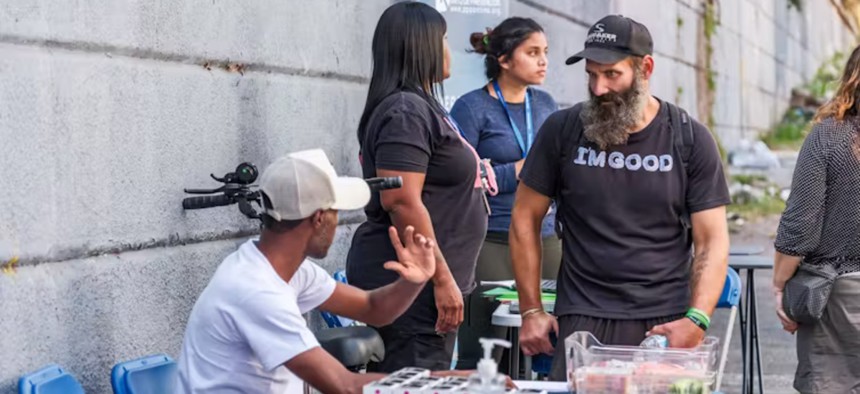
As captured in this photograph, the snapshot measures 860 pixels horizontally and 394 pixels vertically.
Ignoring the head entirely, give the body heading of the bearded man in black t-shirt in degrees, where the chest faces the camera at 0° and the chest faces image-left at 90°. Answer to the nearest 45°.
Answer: approximately 0°

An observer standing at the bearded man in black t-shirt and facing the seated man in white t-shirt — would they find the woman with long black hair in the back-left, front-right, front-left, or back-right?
front-right

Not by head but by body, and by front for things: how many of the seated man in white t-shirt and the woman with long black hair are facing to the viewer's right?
2

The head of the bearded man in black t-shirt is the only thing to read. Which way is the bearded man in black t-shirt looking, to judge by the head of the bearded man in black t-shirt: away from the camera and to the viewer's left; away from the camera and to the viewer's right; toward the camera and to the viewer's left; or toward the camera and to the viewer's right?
toward the camera and to the viewer's left

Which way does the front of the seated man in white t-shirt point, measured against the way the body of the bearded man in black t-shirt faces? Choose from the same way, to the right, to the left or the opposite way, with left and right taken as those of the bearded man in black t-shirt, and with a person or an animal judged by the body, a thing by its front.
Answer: to the left

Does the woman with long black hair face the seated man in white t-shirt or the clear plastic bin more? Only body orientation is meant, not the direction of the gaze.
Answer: the clear plastic bin

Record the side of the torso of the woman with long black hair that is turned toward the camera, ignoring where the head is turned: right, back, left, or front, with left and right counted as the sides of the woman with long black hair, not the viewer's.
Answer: right

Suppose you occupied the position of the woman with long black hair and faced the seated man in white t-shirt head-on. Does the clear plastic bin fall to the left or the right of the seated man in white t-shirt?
left

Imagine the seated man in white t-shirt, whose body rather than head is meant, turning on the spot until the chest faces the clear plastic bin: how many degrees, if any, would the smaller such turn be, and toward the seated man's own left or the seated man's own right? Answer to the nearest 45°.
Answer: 0° — they already face it

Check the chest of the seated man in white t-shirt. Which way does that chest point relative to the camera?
to the viewer's right
